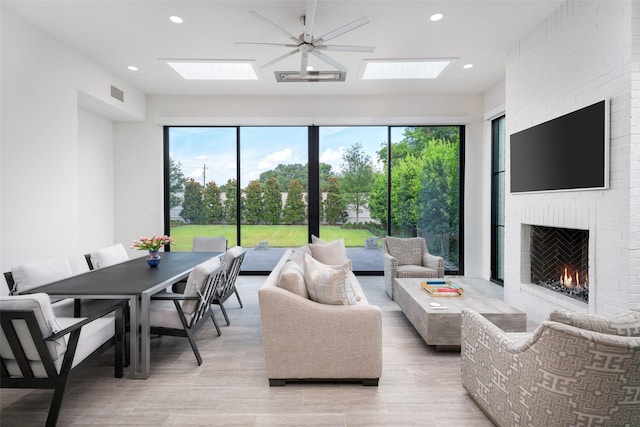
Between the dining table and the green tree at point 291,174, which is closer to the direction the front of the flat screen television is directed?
the dining table

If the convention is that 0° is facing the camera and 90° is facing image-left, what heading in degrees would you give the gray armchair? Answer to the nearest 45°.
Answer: approximately 315°

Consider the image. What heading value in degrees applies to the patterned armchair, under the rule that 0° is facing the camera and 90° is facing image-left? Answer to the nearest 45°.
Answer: approximately 135°

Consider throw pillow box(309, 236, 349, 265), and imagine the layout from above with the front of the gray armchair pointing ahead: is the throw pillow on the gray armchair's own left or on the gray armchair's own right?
on the gray armchair's own right

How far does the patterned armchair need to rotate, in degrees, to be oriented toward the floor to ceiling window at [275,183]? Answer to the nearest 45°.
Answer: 0° — it already faces it
